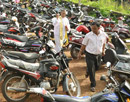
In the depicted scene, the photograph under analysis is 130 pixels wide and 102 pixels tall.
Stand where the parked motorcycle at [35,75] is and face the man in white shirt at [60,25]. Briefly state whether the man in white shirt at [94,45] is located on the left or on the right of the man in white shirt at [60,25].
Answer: right

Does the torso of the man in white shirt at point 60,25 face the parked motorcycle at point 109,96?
yes

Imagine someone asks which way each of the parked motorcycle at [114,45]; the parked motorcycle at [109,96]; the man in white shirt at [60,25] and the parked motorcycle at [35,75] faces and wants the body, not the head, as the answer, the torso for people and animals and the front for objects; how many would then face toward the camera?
1

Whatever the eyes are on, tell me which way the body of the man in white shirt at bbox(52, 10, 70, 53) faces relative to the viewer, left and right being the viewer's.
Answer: facing the viewer

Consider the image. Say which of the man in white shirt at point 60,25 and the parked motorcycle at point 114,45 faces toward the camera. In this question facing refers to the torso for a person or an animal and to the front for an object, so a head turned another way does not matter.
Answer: the man in white shirt

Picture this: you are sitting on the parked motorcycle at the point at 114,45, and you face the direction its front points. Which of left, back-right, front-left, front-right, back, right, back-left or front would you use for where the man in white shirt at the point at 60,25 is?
back
